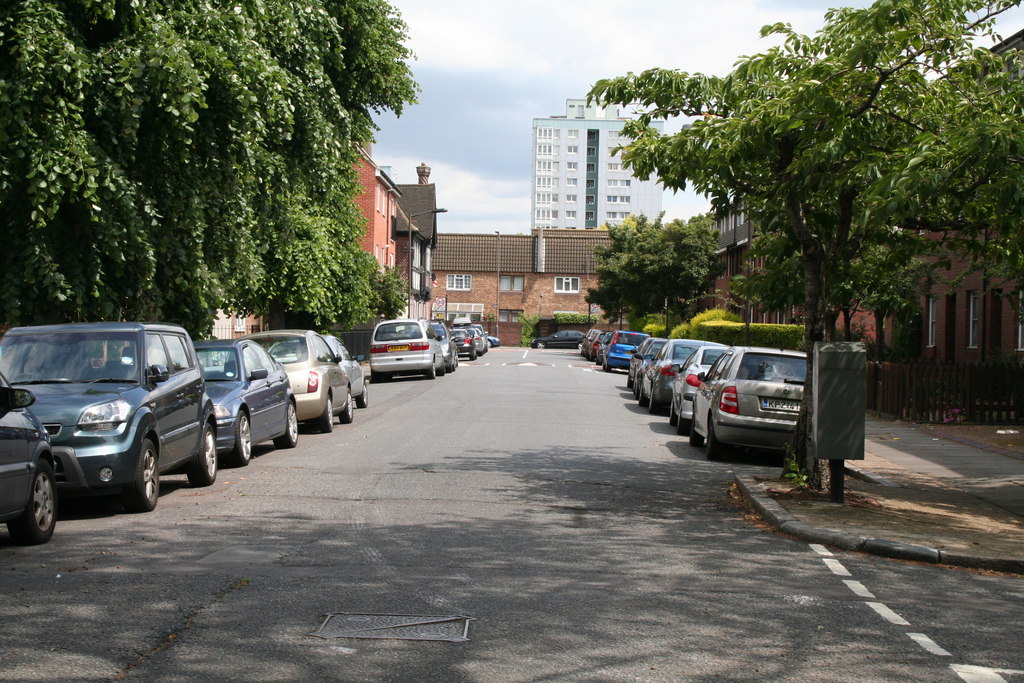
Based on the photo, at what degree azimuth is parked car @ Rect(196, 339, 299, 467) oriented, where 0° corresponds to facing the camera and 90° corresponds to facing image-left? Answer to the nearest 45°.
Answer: approximately 45°

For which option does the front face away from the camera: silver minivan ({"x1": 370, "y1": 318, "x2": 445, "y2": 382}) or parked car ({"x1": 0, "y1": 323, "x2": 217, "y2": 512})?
the silver minivan

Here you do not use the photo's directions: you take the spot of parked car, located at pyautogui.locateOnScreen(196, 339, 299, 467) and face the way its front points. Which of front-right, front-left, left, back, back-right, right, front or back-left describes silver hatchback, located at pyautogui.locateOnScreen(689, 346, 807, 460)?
back-left

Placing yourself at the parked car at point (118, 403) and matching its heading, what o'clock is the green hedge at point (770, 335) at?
The green hedge is roughly at 6 o'clock from the parked car.

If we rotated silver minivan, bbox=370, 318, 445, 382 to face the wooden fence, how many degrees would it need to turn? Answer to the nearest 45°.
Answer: approximately 135° to its right

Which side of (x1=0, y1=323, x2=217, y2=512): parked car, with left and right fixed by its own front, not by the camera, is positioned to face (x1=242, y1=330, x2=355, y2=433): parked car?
back

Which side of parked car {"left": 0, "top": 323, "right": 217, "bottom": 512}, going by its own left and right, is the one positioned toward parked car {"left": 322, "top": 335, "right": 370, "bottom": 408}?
back

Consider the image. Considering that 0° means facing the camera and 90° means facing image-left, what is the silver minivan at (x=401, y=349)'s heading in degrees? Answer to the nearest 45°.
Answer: approximately 180°

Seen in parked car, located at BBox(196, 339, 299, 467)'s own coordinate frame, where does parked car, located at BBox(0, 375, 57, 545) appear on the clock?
parked car, located at BBox(0, 375, 57, 545) is roughly at 11 o'clock from parked car, located at BBox(196, 339, 299, 467).

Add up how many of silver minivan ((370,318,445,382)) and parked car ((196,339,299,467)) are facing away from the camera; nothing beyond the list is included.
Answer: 1

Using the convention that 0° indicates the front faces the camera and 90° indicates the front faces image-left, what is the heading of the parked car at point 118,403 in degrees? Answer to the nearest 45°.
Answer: approximately 45°

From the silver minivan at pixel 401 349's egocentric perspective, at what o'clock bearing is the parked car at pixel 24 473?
The parked car is roughly at 6 o'clock from the silver minivan.

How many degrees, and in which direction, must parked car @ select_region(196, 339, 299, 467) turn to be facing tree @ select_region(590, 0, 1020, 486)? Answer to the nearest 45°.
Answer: approximately 90° to its left
